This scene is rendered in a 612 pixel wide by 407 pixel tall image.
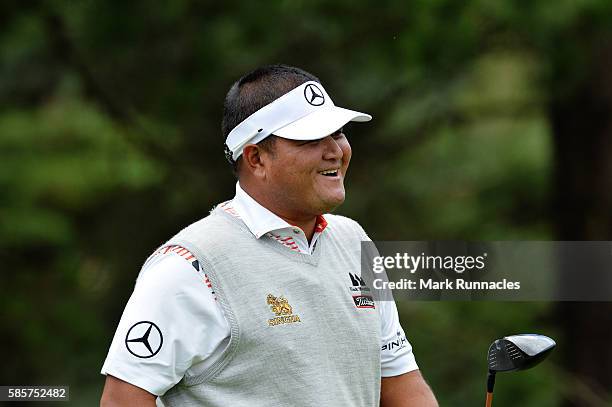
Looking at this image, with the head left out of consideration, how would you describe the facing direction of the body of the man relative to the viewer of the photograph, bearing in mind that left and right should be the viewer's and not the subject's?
facing the viewer and to the right of the viewer

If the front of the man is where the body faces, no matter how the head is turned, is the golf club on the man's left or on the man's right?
on the man's left
